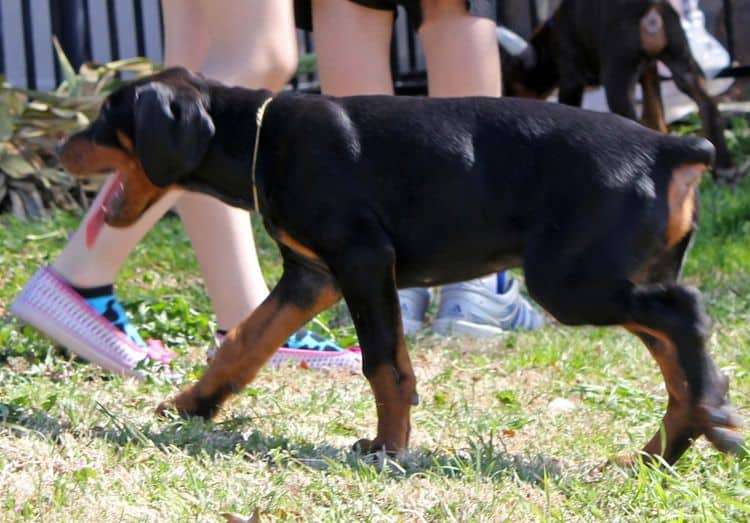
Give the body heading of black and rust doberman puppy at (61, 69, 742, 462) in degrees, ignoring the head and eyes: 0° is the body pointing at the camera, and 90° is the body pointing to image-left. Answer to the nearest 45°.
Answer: approximately 90°

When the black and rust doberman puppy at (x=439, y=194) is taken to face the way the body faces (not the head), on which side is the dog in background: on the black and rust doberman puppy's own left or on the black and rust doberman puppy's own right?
on the black and rust doberman puppy's own right

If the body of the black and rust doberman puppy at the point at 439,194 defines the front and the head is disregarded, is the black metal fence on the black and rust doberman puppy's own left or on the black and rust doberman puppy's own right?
on the black and rust doberman puppy's own right

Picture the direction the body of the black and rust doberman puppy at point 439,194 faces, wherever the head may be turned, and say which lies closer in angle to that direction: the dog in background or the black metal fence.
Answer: the black metal fence

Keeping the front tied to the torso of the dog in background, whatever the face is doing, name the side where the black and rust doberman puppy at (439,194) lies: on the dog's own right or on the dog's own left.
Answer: on the dog's own left
